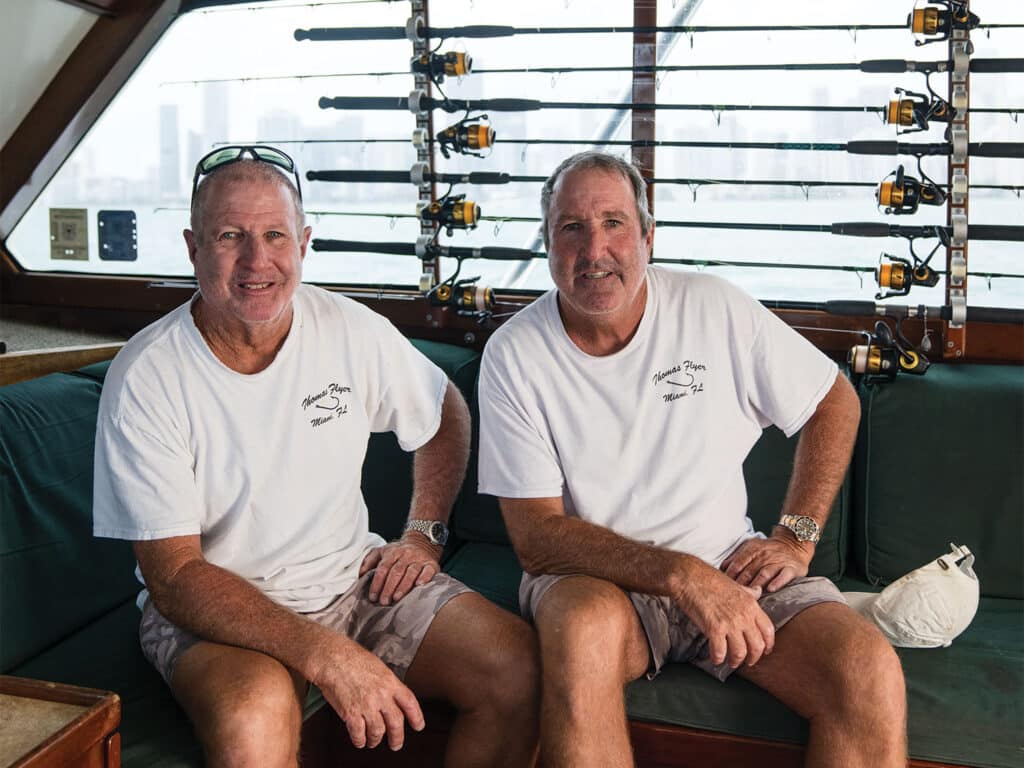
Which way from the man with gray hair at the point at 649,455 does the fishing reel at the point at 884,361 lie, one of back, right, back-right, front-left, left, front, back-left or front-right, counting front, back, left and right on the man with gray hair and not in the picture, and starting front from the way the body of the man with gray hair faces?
back-left

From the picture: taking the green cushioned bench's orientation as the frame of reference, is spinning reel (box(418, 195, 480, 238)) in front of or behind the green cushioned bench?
behind

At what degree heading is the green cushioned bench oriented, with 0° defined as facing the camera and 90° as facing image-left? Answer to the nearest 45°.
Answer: approximately 0°

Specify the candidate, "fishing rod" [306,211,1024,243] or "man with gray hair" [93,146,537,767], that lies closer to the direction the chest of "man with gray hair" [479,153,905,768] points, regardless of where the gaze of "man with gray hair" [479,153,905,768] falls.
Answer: the man with gray hair

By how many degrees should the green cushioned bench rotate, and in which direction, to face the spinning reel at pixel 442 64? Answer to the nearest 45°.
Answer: approximately 135° to its right

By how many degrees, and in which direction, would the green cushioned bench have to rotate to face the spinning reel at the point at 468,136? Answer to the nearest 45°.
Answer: approximately 135° to its right

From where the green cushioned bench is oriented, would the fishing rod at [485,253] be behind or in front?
behind

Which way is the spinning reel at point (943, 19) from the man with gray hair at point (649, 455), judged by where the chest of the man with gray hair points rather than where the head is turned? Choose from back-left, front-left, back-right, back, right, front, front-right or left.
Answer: back-left
